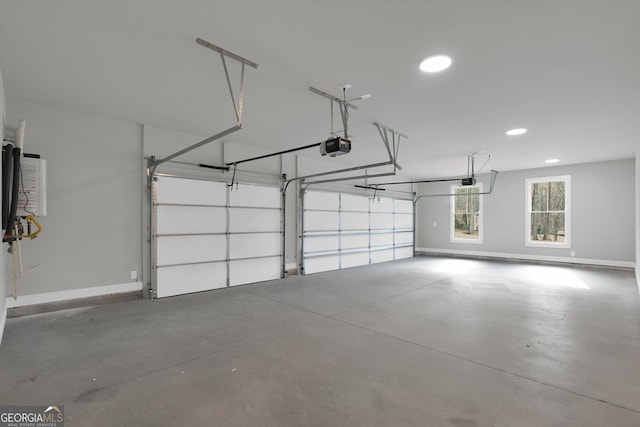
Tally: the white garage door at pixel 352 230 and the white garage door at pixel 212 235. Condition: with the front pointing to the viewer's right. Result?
0
